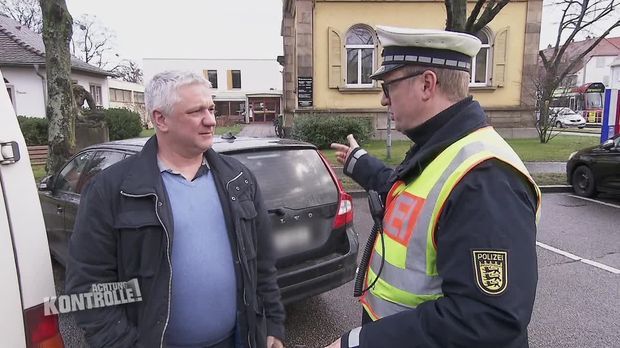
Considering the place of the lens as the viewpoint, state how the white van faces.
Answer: facing away from the viewer

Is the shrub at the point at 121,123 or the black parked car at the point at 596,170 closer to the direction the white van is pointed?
the shrub

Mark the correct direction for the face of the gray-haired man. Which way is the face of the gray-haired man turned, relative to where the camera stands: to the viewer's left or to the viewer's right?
to the viewer's right

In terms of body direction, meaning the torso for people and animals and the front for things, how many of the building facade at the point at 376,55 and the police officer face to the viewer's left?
1

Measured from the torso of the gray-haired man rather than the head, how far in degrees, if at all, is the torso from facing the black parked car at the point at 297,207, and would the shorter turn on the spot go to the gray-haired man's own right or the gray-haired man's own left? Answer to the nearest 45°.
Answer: approximately 90° to the gray-haired man's own left

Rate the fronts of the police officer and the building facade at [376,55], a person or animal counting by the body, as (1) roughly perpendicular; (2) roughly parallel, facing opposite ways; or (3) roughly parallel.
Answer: roughly perpendicular

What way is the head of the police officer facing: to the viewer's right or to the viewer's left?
to the viewer's left

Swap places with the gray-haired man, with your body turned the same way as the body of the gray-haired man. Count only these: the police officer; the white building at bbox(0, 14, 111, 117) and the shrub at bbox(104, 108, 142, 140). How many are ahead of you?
1

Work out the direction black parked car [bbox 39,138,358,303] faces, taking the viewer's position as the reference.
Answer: facing away from the viewer and to the left of the viewer

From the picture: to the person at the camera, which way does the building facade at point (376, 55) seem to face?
facing the viewer

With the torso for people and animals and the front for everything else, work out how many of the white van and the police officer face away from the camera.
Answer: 1

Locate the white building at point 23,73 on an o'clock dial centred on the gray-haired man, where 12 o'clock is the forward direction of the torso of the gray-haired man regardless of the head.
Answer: The white building is roughly at 7 o'clock from the gray-haired man.

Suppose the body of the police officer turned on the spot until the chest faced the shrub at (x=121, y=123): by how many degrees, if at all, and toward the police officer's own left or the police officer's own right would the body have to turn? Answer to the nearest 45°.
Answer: approximately 45° to the police officer's own right

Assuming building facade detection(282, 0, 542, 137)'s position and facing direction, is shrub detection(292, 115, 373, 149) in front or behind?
in front
